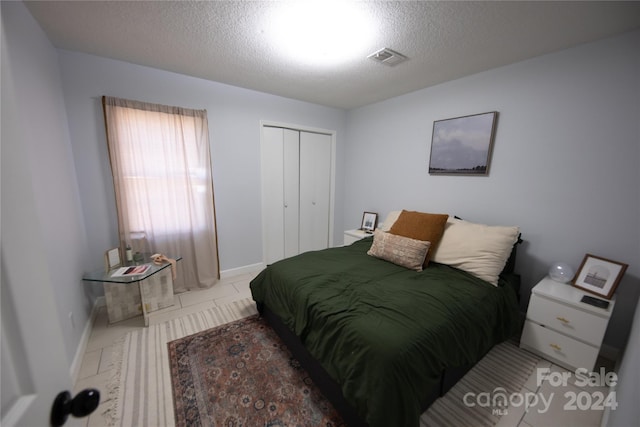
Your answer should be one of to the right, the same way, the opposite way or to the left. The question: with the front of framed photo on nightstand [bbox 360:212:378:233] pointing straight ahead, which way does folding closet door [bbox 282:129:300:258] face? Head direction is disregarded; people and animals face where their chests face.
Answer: to the left

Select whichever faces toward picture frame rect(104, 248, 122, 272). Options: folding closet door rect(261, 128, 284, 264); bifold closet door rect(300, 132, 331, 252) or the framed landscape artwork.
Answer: the framed landscape artwork

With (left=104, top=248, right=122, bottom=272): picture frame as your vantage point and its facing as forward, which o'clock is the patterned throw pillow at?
The patterned throw pillow is roughly at 12 o'clock from the picture frame.

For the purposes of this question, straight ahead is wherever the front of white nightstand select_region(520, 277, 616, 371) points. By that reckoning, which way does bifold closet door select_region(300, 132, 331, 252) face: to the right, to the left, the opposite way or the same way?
to the left

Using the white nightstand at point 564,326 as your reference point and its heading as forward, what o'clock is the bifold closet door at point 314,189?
The bifold closet door is roughly at 3 o'clock from the white nightstand.

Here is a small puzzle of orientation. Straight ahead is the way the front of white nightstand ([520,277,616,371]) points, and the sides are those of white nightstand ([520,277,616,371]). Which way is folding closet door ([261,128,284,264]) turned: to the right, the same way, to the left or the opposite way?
to the left

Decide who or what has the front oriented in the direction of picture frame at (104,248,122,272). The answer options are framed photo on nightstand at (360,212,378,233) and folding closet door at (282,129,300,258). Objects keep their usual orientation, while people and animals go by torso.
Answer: the framed photo on nightstand

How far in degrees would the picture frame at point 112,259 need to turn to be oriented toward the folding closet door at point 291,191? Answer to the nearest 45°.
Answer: approximately 45° to its left
